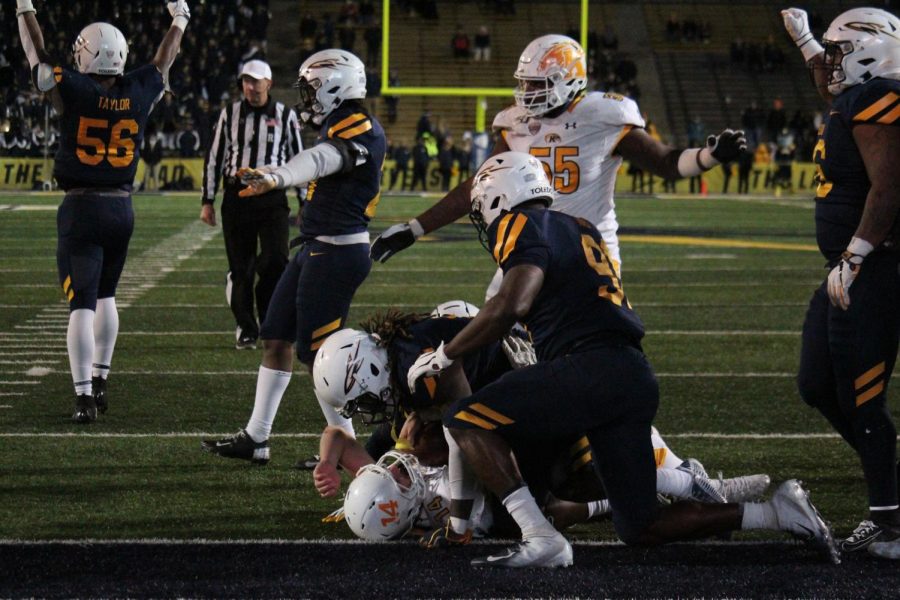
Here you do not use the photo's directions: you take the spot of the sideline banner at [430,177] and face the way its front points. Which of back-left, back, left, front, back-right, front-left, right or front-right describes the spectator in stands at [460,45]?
back

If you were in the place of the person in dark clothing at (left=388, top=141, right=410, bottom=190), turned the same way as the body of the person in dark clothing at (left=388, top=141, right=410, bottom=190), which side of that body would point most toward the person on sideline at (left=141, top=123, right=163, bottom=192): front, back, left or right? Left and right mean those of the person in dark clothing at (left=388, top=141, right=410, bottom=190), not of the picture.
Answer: right

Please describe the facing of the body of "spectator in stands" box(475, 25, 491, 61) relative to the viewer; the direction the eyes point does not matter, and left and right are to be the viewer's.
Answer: facing the viewer

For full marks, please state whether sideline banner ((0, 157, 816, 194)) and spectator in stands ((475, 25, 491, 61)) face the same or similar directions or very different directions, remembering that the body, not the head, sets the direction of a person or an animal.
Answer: same or similar directions

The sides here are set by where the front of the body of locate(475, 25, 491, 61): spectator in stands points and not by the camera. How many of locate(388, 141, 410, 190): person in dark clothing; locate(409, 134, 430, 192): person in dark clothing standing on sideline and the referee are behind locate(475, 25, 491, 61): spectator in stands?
0

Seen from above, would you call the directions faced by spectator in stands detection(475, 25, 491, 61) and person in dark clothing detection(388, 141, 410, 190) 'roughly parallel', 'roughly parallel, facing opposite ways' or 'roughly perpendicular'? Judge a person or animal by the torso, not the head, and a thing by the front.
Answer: roughly parallel

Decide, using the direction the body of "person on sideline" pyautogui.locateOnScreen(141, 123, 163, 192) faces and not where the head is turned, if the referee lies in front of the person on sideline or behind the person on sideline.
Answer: in front

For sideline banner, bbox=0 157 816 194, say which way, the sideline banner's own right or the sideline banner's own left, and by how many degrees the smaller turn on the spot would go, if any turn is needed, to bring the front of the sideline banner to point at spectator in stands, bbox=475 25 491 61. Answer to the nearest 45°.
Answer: approximately 180°

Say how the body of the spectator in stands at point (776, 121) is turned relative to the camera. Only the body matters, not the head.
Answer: toward the camera

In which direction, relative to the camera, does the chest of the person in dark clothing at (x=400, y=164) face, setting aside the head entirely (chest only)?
toward the camera

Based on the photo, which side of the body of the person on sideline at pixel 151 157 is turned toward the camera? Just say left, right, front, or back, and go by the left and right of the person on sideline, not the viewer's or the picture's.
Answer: front

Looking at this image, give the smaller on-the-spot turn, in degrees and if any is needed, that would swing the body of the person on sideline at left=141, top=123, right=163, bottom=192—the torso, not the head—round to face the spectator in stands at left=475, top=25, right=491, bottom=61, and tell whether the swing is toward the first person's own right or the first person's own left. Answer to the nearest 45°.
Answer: approximately 135° to the first person's own left

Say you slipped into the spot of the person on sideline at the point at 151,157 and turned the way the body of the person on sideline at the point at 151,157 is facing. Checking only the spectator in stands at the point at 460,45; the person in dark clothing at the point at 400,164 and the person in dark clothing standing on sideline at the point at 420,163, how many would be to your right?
0

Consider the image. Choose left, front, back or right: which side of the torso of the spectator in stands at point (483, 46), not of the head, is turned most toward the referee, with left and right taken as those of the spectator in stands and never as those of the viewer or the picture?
front

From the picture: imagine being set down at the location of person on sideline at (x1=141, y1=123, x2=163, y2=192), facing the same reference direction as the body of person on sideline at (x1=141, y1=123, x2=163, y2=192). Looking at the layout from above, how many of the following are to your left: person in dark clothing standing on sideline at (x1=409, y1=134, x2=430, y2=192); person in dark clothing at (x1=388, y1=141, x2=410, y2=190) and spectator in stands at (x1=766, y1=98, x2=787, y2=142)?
3

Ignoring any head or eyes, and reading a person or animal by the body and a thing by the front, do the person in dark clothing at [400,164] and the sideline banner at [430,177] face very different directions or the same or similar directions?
same or similar directions
